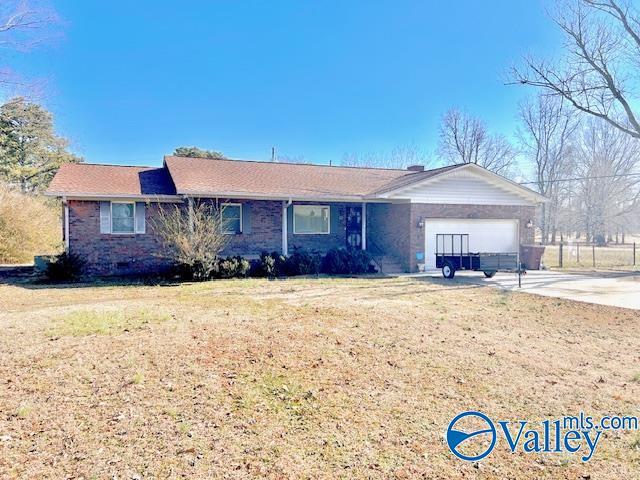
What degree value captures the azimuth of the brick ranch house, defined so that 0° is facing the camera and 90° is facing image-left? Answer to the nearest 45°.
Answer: approximately 0°

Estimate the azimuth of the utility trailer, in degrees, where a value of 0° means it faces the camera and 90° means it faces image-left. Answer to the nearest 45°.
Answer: approximately 315°

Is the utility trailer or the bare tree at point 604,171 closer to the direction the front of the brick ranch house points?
the utility trailer

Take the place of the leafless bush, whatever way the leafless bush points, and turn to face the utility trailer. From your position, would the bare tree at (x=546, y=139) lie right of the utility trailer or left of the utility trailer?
left

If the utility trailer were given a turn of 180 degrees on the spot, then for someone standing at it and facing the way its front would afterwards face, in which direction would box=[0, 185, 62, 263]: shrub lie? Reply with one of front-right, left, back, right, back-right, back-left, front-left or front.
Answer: front-left

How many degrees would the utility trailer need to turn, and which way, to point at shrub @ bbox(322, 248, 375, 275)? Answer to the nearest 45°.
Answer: approximately 135° to its right
